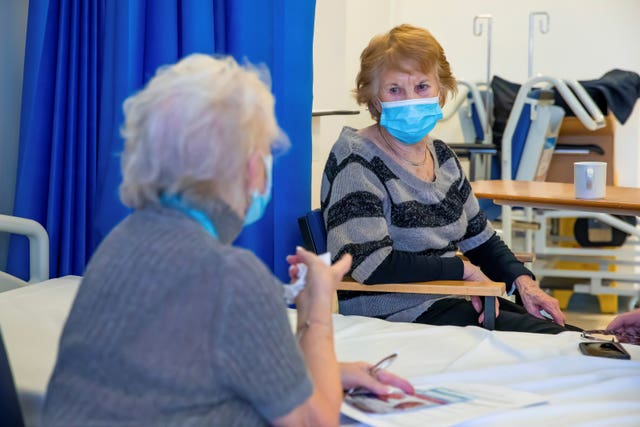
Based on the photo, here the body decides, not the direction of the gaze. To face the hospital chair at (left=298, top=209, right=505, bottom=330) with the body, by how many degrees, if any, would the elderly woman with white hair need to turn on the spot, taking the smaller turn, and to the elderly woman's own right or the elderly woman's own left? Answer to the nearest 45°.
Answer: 0° — they already face it

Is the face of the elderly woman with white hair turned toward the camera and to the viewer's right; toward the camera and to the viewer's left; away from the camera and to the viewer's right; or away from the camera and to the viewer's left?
away from the camera and to the viewer's right

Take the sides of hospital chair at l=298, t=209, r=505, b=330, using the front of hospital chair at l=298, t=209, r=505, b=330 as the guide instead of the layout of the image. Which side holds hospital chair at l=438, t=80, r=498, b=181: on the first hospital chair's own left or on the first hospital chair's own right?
on the first hospital chair's own left

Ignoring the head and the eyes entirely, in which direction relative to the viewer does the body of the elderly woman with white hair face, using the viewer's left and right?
facing away from the viewer and to the right of the viewer

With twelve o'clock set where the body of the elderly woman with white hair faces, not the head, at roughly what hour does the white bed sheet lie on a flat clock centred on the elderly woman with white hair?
The white bed sheet is roughly at 12 o'clock from the elderly woman with white hair.
